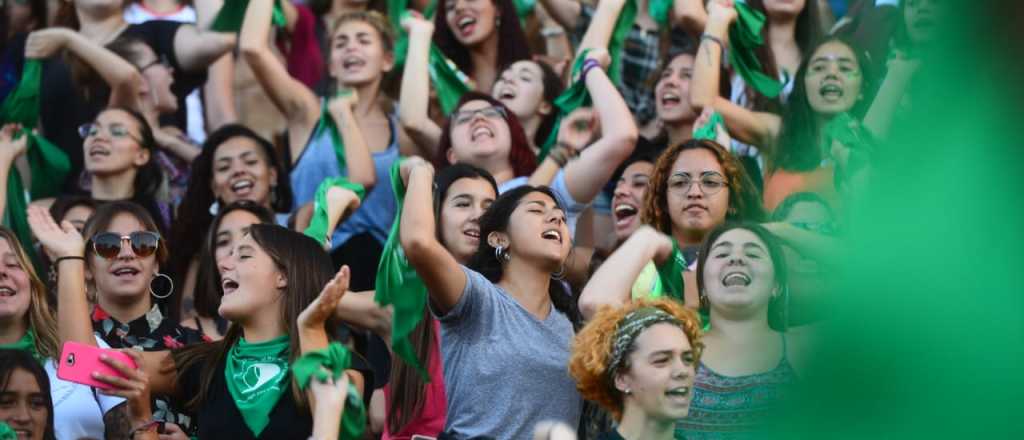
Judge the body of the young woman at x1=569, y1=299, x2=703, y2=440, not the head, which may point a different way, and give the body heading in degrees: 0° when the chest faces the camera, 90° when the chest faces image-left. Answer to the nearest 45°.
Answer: approximately 315°

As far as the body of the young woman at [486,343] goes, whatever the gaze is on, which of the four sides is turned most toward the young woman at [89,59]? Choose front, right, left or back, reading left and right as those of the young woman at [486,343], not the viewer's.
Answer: back

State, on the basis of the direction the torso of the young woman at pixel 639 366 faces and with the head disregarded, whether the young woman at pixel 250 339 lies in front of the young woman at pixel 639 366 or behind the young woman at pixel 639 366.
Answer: behind
